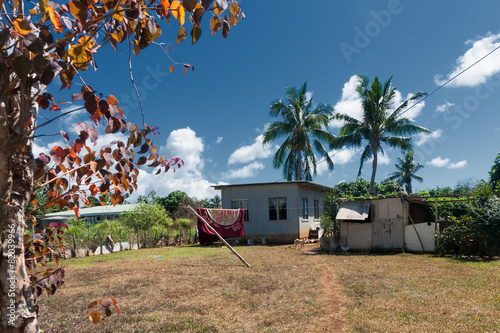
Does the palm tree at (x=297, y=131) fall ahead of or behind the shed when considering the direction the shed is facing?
behind

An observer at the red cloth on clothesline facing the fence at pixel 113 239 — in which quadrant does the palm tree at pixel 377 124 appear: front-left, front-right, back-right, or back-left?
back-right

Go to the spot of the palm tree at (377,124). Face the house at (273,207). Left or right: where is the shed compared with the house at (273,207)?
left

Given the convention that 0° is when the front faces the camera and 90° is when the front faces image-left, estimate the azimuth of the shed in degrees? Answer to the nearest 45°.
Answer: approximately 0°

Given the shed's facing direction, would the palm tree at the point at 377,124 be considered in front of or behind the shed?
behind
